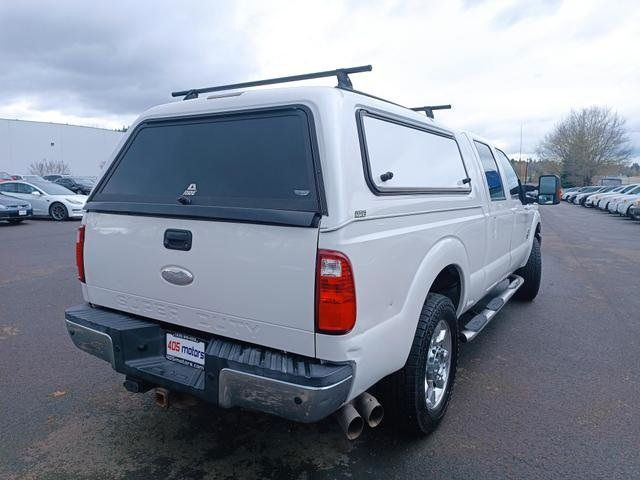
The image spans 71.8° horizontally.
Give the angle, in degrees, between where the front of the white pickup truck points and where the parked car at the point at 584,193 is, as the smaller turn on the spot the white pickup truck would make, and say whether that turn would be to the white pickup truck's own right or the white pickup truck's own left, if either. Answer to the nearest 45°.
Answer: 0° — it already faces it

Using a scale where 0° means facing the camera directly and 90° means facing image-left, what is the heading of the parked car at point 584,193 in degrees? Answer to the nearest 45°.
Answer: approximately 45°

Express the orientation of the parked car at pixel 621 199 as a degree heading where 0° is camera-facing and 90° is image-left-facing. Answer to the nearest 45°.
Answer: approximately 45°

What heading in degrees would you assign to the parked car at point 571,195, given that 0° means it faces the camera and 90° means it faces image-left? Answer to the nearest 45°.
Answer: approximately 45°

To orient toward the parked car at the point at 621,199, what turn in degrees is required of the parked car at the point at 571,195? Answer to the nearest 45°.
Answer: approximately 45° to its left

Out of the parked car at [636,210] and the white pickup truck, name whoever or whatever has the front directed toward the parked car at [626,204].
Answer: the white pickup truck

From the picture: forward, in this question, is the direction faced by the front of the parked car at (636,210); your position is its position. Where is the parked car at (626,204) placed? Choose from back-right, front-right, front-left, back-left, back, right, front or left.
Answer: back-right

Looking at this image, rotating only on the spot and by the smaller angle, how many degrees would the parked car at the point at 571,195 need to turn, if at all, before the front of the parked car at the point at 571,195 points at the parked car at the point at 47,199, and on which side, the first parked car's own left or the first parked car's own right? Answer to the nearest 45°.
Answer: approximately 45° to the first parked car's own left

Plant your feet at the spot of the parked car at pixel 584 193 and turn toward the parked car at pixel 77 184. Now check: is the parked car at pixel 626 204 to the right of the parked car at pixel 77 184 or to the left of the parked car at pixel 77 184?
left

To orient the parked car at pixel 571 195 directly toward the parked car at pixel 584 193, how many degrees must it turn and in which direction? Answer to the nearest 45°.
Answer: approximately 45° to its left

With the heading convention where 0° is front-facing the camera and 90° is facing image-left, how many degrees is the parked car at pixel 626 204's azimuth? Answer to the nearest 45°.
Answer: approximately 45°

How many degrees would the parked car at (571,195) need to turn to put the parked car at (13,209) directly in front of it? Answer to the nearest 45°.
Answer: approximately 45° to its left

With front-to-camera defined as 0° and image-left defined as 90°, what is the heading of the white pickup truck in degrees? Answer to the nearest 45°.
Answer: approximately 225°

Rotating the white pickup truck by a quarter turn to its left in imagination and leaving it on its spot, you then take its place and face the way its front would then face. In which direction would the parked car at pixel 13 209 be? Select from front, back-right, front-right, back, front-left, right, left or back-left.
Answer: front

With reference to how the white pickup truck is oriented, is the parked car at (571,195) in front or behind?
in front

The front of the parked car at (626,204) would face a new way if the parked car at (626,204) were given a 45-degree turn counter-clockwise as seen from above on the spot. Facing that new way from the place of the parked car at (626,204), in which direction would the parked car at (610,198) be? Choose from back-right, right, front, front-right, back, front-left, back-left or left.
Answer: back
